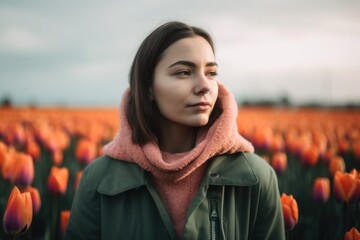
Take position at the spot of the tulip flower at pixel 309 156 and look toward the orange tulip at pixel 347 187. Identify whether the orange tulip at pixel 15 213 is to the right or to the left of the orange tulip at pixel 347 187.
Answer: right

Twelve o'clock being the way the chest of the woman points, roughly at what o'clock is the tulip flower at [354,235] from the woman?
The tulip flower is roughly at 9 o'clock from the woman.

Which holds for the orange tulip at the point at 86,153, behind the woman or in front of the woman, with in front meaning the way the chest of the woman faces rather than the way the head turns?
behind

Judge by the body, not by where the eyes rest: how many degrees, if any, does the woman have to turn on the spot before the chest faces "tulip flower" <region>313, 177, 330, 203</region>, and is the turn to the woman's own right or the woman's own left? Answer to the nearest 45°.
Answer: approximately 135° to the woman's own left

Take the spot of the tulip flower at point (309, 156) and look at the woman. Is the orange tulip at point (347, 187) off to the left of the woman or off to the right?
left

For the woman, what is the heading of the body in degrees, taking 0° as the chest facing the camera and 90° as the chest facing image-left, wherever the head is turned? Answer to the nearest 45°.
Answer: approximately 0°

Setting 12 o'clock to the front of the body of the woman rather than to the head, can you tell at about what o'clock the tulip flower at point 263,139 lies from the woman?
The tulip flower is roughly at 7 o'clock from the woman.

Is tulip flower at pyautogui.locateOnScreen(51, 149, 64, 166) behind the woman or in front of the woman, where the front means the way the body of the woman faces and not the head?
behind
